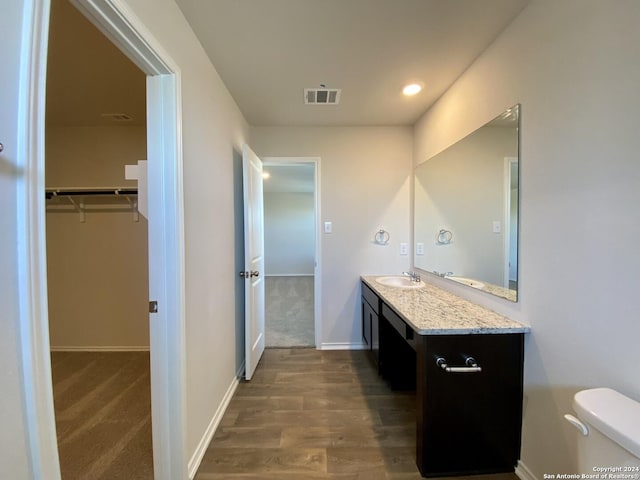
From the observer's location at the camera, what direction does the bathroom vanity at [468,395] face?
facing to the left of the viewer

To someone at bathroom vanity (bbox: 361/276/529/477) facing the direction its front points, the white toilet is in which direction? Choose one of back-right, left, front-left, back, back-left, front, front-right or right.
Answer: back-left

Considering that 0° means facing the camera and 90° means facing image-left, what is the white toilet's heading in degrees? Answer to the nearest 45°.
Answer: approximately 45°

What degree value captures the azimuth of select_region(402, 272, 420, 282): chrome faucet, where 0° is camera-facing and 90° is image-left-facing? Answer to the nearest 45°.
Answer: approximately 90°

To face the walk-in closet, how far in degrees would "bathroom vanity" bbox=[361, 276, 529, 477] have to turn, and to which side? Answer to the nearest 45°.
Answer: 0° — it already faces it

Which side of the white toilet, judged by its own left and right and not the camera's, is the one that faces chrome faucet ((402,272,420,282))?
right
